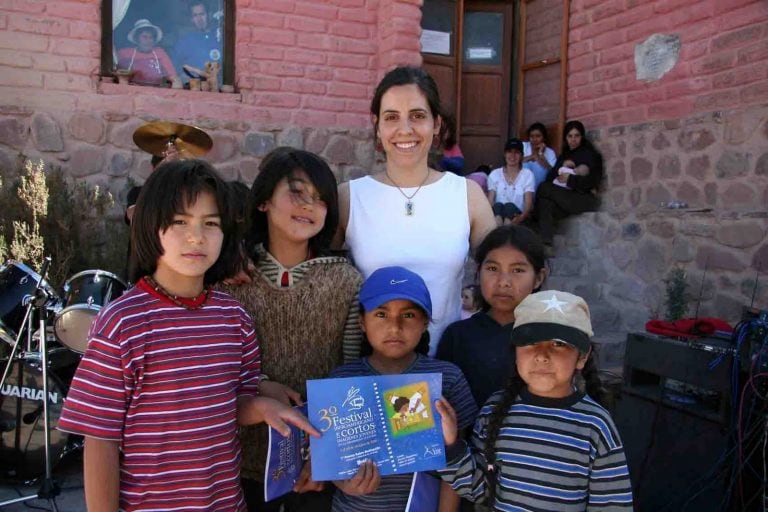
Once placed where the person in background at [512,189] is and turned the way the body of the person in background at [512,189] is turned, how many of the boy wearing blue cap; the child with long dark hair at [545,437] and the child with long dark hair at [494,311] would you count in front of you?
3

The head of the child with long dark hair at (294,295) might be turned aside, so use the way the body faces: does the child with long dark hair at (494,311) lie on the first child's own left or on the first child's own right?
on the first child's own left

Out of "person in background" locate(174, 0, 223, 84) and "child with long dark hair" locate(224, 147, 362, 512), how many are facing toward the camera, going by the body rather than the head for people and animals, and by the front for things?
2

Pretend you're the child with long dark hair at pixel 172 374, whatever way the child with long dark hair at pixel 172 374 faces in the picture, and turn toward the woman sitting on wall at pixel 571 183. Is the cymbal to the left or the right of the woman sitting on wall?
left
